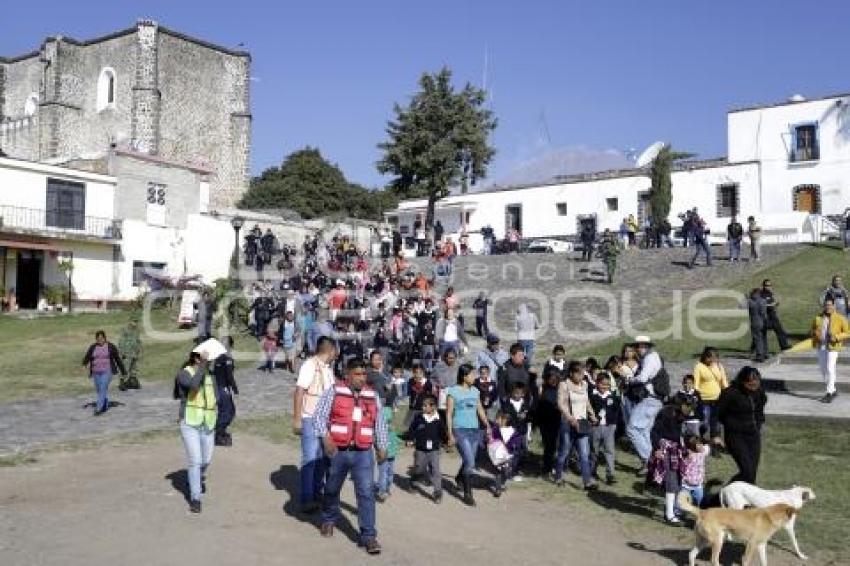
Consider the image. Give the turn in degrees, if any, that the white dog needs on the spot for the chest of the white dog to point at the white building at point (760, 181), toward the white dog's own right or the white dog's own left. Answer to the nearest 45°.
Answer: approximately 90° to the white dog's own left

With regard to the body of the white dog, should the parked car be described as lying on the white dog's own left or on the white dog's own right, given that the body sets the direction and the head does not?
on the white dog's own left

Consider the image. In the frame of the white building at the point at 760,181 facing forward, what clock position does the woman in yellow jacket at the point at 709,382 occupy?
The woman in yellow jacket is roughly at 11 o'clock from the white building.

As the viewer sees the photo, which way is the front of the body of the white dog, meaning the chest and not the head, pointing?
to the viewer's right

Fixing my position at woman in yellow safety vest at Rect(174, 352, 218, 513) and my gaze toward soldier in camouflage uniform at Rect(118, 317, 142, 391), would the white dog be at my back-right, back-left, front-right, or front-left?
back-right

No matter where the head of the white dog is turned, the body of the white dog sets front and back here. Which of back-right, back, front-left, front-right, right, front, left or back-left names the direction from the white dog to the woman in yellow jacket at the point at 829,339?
left

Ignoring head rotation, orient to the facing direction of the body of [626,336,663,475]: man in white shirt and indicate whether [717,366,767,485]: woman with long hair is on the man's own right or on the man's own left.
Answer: on the man's own left

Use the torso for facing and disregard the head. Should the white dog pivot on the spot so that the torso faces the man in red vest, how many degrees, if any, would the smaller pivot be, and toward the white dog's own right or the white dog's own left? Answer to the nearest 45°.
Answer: approximately 135° to the white dog's own right
